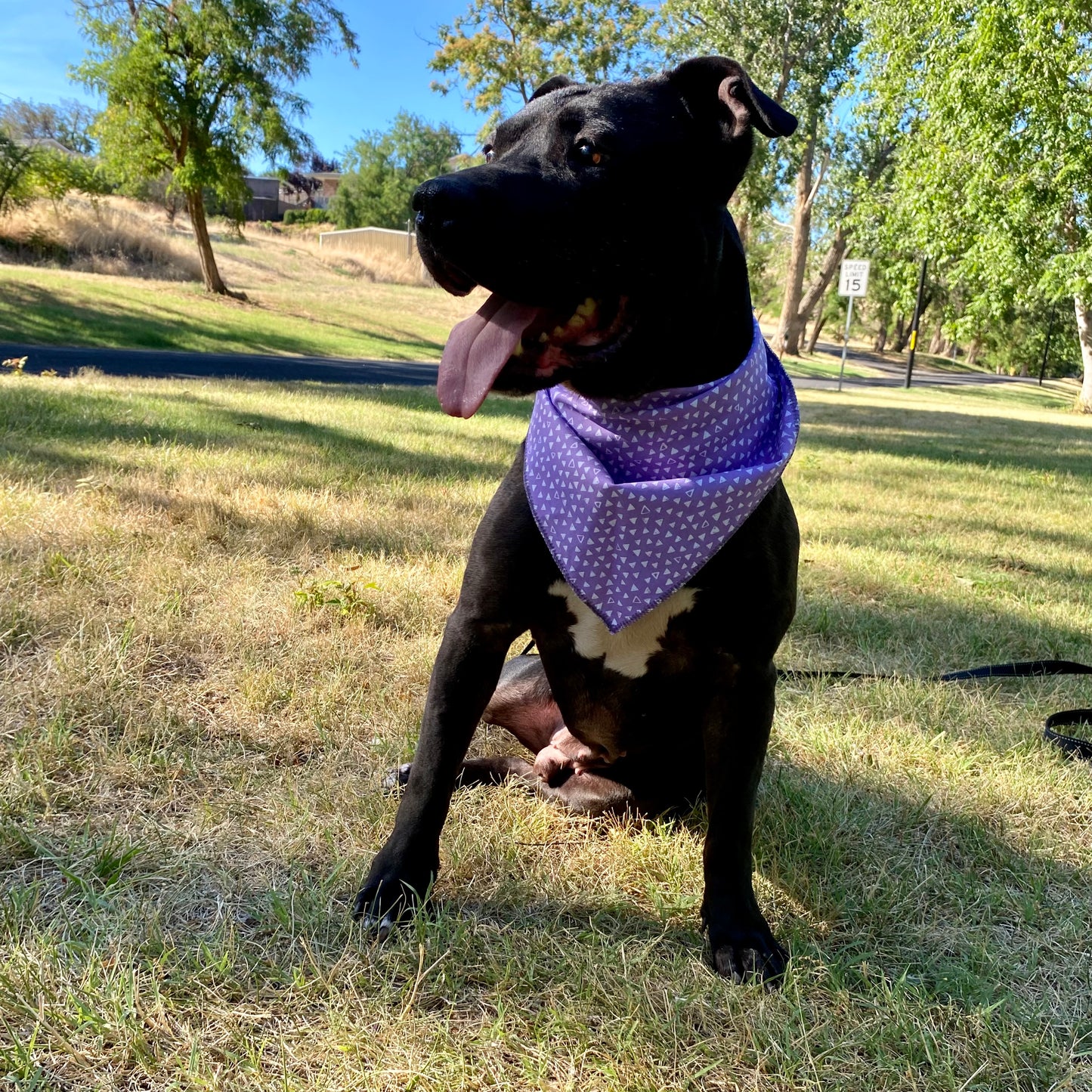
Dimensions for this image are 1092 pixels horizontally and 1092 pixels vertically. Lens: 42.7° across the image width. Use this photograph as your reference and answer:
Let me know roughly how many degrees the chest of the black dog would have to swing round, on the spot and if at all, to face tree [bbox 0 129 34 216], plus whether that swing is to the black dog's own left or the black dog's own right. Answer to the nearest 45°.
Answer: approximately 135° to the black dog's own right

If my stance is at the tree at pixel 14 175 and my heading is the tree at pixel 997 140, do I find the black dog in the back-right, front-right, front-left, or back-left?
front-right

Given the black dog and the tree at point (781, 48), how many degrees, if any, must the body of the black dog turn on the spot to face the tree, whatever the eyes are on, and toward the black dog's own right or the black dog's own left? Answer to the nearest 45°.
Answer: approximately 180°

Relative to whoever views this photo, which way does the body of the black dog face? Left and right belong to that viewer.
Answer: facing the viewer

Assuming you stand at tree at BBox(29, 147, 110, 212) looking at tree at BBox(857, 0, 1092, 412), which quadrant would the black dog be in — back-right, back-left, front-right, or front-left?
front-right

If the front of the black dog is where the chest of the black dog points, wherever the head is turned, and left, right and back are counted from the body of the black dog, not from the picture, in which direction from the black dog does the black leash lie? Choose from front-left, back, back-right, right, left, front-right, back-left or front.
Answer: back-left

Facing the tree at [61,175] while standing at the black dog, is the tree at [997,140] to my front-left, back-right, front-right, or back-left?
front-right

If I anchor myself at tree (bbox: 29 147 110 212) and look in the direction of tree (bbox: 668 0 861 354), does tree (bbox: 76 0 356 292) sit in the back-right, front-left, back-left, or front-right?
front-right

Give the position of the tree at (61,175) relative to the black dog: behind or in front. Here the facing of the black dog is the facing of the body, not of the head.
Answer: behind
